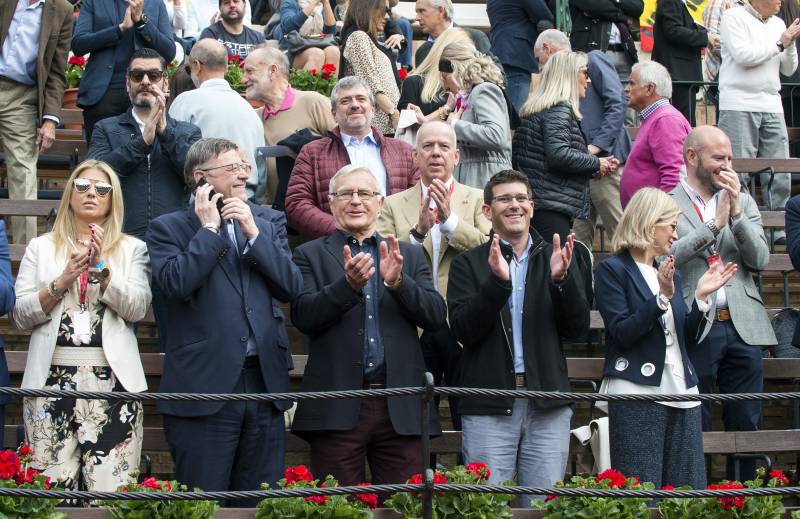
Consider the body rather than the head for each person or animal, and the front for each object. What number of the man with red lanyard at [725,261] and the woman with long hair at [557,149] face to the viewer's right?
1

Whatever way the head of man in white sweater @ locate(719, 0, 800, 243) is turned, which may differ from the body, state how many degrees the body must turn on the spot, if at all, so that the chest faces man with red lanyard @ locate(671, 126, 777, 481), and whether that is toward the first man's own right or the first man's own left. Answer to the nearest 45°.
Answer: approximately 45° to the first man's own right

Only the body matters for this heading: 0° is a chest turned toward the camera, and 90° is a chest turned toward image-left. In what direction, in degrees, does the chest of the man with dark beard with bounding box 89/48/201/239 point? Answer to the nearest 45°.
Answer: approximately 0°

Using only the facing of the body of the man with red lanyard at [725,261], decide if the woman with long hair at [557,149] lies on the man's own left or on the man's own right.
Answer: on the man's own right

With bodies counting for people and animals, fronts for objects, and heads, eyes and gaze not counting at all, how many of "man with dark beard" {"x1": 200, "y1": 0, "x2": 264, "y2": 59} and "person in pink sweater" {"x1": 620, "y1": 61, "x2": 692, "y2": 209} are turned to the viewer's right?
0

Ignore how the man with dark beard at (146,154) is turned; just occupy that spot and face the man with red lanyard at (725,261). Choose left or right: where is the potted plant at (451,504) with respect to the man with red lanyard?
right

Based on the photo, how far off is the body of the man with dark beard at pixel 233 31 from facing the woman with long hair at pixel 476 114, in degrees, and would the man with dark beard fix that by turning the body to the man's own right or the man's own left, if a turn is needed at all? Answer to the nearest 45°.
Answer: approximately 45° to the man's own left

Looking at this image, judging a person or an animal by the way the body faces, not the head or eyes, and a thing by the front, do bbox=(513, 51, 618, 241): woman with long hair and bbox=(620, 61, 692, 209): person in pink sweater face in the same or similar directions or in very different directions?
very different directions

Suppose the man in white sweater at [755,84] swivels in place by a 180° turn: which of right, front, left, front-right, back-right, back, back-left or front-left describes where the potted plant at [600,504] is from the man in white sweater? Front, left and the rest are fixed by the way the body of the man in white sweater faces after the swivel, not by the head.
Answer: back-left

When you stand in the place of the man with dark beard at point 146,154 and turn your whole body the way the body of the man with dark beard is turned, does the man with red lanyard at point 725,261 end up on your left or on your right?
on your left

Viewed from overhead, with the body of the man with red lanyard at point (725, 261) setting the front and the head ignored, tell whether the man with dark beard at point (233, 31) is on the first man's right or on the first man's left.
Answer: on the first man's right
